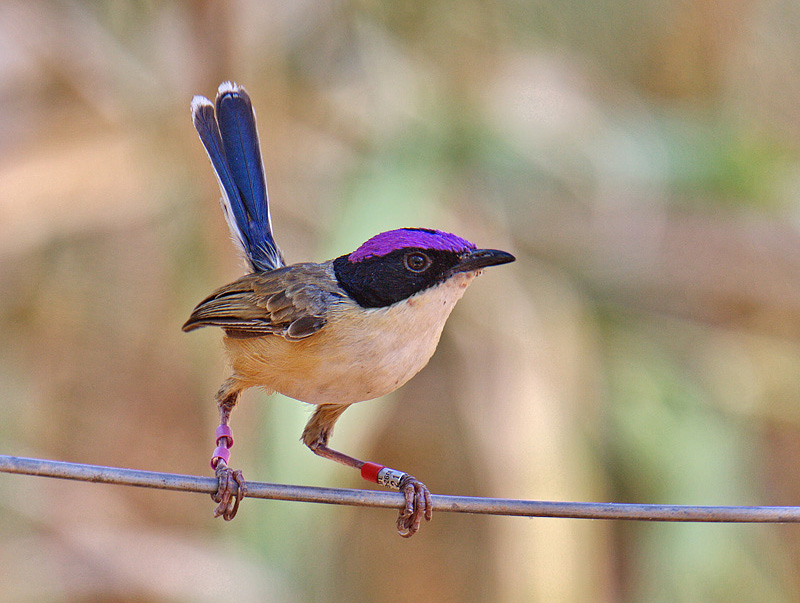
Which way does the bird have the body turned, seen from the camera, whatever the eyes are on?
to the viewer's right
